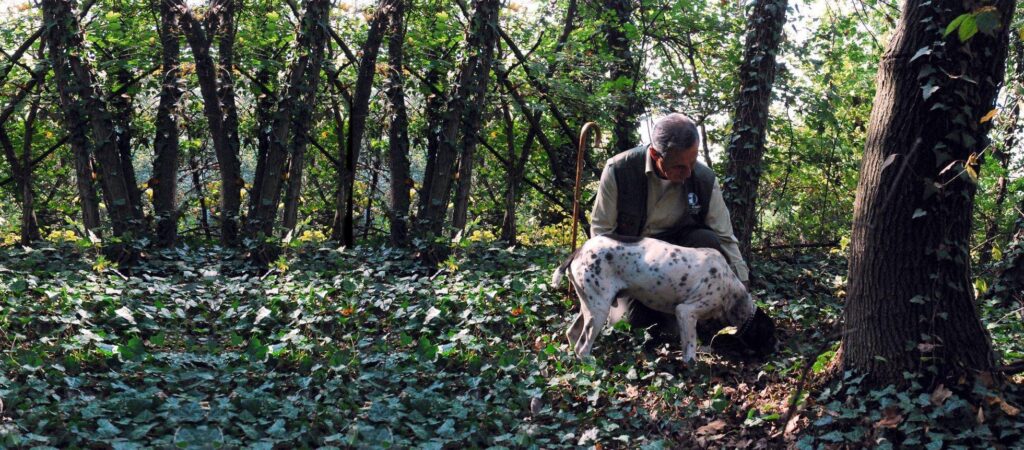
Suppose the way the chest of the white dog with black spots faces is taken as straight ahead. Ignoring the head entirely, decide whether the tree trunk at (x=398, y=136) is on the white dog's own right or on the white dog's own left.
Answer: on the white dog's own left

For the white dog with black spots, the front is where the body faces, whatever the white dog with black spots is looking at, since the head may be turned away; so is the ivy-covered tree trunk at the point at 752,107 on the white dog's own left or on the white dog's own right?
on the white dog's own left

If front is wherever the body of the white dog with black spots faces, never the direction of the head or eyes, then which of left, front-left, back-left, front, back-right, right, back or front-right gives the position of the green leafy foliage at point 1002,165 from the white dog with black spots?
front-left

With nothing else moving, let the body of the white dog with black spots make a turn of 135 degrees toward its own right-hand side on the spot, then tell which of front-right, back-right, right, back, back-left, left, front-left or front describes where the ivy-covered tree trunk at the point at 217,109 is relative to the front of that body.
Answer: right

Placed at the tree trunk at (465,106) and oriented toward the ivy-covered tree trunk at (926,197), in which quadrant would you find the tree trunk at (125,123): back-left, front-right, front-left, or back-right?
back-right

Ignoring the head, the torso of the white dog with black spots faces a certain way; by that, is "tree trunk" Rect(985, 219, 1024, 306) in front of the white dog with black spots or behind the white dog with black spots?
in front

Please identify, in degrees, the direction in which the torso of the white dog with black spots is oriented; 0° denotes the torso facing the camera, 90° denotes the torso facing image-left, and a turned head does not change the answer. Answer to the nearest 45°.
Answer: approximately 270°

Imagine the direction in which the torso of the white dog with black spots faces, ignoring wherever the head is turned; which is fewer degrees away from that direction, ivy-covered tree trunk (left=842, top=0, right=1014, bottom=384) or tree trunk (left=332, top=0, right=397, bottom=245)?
the ivy-covered tree trunk

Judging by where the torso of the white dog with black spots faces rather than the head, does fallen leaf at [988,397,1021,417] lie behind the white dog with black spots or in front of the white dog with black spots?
in front

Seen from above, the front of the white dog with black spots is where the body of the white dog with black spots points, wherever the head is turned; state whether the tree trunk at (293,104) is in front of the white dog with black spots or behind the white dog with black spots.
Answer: behind

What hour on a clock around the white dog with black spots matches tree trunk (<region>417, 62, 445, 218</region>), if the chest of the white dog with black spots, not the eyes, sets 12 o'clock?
The tree trunk is roughly at 8 o'clock from the white dog with black spots.

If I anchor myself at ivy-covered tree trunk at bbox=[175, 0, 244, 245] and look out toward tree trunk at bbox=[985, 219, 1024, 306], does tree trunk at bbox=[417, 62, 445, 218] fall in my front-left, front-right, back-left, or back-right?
front-left

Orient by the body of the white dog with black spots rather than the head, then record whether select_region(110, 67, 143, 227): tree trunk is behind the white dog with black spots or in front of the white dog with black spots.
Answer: behind

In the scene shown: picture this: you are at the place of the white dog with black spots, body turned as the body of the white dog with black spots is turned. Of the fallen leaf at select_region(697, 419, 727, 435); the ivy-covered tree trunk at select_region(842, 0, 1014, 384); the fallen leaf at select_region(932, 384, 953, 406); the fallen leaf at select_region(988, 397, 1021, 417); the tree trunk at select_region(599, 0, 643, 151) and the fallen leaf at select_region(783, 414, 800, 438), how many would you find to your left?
1

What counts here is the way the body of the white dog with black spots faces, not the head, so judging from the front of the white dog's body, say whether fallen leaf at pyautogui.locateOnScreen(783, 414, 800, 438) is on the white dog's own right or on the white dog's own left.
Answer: on the white dog's own right

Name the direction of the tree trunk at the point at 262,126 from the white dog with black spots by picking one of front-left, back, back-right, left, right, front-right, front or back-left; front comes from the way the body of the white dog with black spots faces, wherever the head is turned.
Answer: back-left

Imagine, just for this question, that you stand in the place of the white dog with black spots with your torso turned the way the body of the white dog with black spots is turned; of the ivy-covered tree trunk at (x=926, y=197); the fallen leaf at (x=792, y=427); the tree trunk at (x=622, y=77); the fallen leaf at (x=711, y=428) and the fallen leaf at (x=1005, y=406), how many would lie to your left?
1

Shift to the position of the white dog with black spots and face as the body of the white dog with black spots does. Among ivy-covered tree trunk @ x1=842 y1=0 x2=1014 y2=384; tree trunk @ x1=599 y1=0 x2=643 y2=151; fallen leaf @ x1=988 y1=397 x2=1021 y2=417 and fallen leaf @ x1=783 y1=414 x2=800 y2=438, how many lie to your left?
1

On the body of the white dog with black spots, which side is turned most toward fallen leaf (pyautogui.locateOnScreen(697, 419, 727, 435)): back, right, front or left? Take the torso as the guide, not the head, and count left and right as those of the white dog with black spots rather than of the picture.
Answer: right
